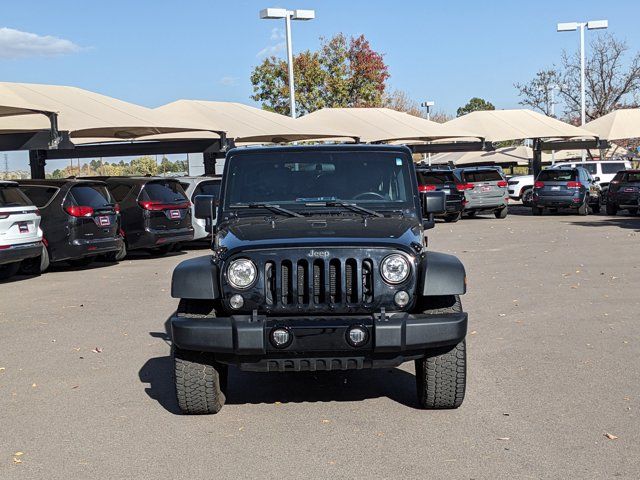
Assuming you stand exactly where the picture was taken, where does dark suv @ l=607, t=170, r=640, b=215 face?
facing away from the viewer

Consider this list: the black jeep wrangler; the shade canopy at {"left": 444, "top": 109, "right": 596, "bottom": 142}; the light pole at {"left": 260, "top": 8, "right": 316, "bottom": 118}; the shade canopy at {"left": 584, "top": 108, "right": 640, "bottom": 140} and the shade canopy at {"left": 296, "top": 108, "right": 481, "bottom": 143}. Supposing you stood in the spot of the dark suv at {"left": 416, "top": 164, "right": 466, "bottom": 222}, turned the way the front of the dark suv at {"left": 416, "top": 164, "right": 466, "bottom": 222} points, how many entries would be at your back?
1

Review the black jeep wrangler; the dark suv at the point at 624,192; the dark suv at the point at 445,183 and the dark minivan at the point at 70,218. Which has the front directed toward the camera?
the black jeep wrangler

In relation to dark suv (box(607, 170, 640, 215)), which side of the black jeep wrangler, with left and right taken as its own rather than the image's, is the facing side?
back

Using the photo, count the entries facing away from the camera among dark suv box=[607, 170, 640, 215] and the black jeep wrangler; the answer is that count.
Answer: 1

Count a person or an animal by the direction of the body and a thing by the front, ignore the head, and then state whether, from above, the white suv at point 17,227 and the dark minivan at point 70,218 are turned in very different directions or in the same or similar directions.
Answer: same or similar directions

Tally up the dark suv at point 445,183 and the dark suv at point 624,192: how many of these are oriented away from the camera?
2

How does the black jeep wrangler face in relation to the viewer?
toward the camera

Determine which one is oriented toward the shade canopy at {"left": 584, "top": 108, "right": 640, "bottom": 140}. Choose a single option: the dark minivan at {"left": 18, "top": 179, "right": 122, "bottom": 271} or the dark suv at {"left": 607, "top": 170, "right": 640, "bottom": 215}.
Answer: the dark suv at {"left": 607, "top": 170, "right": 640, "bottom": 215}

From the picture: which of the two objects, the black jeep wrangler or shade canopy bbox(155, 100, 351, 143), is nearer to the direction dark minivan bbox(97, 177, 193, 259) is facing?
the shade canopy

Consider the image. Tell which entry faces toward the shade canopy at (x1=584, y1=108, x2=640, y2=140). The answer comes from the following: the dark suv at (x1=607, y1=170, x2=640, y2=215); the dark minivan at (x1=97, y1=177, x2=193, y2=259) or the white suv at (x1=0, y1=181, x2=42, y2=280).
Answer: the dark suv at (x1=607, y1=170, x2=640, y2=215)

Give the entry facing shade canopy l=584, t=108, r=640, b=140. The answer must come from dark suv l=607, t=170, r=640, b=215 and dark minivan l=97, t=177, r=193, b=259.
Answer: dark suv l=607, t=170, r=640, b=215

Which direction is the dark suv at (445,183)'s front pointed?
away from the camera

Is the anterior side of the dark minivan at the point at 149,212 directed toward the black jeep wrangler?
no

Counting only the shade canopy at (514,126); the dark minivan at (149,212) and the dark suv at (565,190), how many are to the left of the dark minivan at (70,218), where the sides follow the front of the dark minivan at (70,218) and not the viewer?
0

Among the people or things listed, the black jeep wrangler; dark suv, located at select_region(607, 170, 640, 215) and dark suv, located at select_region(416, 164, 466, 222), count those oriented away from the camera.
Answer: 2

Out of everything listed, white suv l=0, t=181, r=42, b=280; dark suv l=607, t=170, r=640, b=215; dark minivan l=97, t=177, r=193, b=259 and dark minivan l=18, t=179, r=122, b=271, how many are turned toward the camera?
0

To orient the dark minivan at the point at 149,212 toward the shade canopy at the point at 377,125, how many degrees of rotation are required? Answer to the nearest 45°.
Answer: approximately 90° to its right
